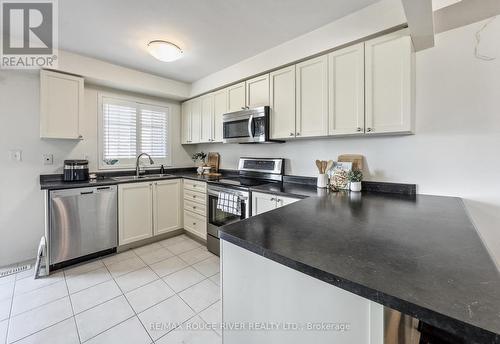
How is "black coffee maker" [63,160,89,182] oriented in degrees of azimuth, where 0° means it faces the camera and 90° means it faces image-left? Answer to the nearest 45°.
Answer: approximately 0°

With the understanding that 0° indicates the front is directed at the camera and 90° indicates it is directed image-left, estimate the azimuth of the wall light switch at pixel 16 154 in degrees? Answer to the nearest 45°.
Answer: approximately 0°

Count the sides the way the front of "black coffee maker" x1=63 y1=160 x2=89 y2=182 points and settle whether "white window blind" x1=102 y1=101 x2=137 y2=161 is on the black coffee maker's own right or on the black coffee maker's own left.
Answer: on the black coffee maker's own left

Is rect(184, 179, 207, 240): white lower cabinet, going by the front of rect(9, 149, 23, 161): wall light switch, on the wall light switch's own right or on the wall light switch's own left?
on the wall light switch's own left

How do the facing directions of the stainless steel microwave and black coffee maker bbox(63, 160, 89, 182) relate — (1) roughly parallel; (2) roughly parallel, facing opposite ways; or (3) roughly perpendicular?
roughly perpendicular

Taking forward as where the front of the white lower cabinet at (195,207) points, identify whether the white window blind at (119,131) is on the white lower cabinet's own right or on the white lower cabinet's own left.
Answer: on the white lower cabinet's own right

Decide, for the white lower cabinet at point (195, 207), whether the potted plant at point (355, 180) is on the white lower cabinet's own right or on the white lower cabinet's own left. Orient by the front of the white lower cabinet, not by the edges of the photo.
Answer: on the white lower cabinet's own left

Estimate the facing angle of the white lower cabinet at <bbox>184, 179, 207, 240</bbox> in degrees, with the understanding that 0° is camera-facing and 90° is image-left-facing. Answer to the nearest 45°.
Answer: approximately 45°

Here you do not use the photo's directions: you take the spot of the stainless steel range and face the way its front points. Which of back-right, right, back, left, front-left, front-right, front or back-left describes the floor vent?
front-right

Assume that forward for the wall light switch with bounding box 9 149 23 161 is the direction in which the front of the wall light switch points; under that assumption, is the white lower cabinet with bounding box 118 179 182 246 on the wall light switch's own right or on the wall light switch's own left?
on the wall light switch's own left

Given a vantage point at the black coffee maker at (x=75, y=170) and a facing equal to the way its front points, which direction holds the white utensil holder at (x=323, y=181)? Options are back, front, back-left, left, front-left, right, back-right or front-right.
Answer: front-left

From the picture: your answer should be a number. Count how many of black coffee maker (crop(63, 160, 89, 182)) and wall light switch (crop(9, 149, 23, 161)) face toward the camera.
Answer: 2

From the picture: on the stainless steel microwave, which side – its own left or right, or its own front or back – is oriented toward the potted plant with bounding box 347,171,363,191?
left
